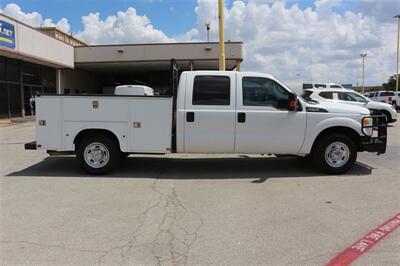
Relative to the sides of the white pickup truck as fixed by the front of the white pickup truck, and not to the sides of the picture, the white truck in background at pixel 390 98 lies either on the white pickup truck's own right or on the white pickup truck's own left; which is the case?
on the white pickup truck's own left

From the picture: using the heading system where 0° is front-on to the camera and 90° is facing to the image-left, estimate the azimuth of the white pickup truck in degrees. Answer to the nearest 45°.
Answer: approximately 270°
